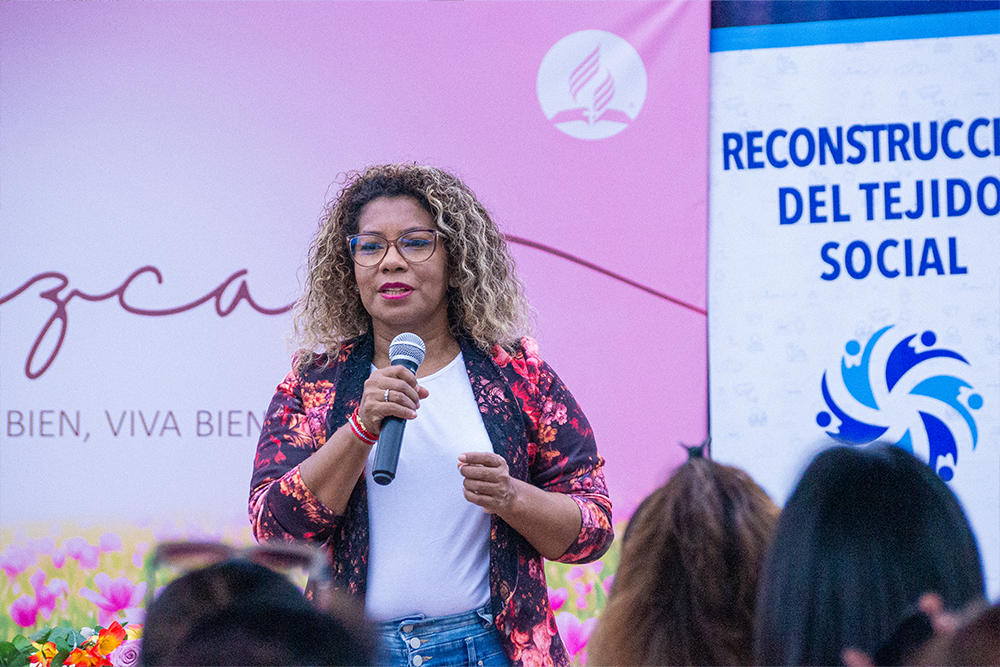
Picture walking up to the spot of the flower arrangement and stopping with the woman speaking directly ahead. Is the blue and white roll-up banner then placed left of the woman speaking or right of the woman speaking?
left

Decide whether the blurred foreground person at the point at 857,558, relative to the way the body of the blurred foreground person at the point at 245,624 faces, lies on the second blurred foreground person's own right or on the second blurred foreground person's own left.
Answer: on the second blurred foreground person's own right

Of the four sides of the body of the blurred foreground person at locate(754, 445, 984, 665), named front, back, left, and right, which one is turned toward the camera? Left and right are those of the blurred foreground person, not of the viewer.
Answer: back

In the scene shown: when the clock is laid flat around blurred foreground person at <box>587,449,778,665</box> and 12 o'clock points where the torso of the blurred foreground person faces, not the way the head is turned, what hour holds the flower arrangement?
The flower arrangement is roughly at 10 o'clock from the blurred foreground person.

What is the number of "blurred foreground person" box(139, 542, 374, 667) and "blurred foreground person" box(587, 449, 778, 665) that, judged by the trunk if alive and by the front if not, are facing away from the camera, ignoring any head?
2

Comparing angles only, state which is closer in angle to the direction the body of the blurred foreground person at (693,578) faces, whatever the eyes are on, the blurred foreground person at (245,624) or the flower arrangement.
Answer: the flower arrangement

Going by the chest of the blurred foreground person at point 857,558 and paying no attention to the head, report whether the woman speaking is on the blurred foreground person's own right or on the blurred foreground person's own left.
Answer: on the blurred foreground person's own left

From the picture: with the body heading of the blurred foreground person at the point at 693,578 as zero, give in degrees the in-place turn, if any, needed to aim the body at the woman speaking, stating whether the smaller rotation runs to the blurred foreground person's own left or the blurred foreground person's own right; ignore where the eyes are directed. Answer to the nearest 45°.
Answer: approximately 45° to the blurred foreground person's own left

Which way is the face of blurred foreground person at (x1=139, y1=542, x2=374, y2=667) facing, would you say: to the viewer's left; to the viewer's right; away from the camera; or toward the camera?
away from the camera

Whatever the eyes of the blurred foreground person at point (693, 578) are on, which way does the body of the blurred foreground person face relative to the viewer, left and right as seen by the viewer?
facing away from the viewer

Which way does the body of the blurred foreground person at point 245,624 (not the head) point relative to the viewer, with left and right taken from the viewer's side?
facing away from the viewer

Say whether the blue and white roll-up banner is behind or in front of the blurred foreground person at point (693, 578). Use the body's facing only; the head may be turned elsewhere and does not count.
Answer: in front
